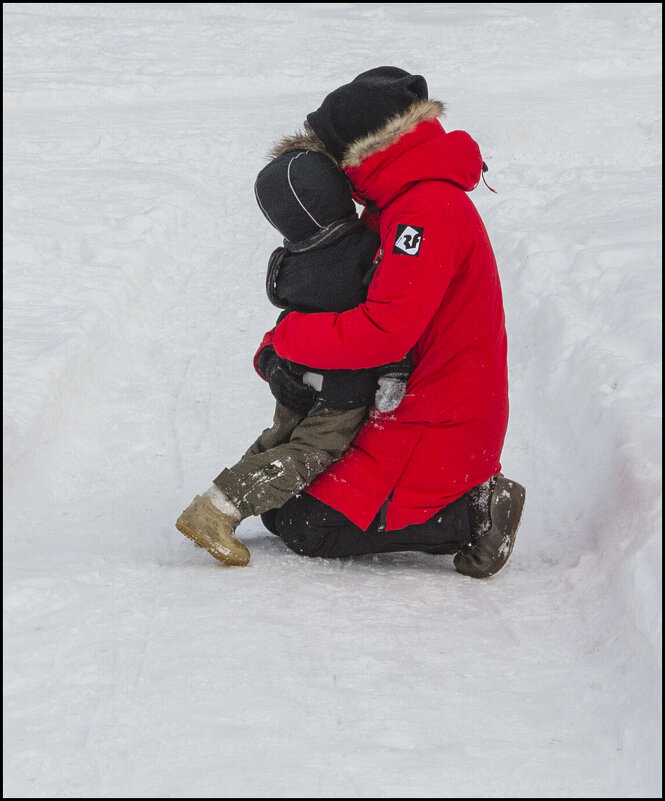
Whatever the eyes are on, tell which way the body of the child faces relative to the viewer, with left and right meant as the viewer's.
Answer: facing away from the viewer and to the right of the viewer

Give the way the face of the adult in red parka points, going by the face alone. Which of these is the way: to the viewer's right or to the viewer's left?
to the viewer's left

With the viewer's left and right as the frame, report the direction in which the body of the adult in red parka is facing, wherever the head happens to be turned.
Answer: facing to the left of the viewer
